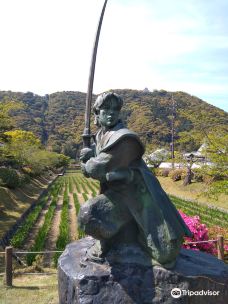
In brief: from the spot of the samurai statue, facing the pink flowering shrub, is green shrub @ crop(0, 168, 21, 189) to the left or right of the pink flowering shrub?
left

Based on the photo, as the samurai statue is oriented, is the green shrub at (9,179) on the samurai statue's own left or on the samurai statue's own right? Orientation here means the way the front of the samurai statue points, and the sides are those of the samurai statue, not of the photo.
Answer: on the samurai statue's own right

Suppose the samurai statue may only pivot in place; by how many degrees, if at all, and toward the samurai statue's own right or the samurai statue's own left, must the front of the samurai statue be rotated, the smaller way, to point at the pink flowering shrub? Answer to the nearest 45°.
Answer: approximately 135° to the samurai statue's own right

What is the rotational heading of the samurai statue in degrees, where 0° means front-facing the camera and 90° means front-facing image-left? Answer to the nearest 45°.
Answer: approximately 45°
